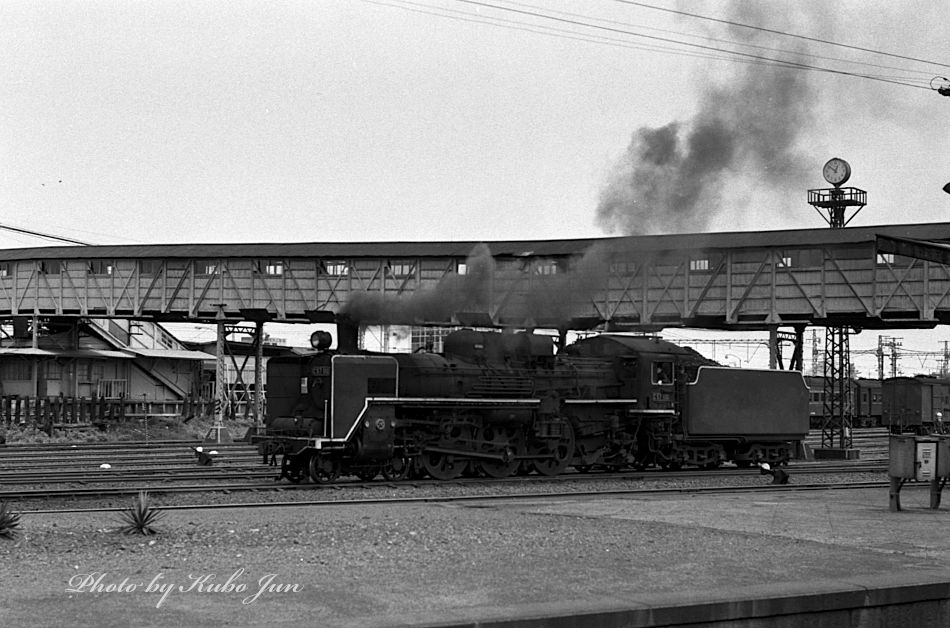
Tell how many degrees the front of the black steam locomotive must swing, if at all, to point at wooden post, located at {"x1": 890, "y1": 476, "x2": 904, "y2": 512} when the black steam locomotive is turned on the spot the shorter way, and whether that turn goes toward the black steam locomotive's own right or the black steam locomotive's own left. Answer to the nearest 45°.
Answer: approximately 90° to the black steam locomotive's own left

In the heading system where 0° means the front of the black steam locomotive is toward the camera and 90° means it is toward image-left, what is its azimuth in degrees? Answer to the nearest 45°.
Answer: approximately 45°

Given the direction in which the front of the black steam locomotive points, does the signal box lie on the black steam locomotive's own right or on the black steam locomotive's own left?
on the black steam locomotive's own left

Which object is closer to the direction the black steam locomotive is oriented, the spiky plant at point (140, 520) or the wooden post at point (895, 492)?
the spiky plant

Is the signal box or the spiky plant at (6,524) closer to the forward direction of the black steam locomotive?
the spiky plant
